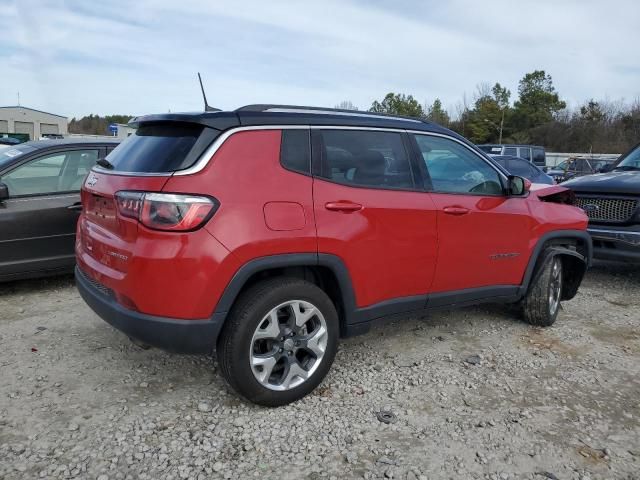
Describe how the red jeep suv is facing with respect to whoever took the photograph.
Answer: facing away from the viewer and to the right of the viewer

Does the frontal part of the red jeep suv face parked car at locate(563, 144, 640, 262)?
yes

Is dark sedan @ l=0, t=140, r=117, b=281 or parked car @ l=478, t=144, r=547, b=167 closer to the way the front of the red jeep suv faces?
the parked car

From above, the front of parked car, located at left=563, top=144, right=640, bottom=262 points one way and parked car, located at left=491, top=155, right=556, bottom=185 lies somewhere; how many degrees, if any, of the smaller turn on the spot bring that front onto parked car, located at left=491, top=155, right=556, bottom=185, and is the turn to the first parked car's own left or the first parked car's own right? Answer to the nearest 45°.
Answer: approximately 135° to the first parked car's own right

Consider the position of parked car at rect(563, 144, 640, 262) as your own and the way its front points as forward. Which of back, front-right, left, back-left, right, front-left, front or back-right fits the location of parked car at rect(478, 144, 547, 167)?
back-right

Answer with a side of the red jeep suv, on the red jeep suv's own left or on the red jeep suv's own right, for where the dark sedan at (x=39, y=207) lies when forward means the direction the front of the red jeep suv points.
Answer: on the red jeep suv's own left
